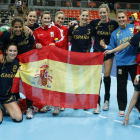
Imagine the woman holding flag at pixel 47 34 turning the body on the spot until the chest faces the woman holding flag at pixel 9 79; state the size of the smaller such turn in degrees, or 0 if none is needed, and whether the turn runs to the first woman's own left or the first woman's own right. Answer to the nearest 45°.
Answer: approximately 45° to the first woman's own right

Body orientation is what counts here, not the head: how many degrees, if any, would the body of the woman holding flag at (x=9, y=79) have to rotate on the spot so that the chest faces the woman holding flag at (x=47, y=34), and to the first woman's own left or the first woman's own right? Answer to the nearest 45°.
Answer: approximately 135° to the first woman's own left

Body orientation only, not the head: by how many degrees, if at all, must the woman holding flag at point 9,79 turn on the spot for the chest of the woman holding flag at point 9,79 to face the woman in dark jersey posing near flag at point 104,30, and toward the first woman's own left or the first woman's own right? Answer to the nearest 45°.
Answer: approximately 90° to the first woman's own left

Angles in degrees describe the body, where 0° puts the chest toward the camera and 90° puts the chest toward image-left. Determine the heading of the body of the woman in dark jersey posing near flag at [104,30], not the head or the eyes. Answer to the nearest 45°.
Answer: approximately 0°

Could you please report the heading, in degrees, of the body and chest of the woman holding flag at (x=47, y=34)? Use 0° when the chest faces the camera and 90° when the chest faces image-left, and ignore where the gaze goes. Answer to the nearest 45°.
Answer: approximately 0°

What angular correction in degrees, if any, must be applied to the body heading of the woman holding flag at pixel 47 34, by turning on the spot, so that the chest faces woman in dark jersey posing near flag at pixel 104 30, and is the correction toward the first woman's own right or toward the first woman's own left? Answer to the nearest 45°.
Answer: approximately 90° to the first woman's own left

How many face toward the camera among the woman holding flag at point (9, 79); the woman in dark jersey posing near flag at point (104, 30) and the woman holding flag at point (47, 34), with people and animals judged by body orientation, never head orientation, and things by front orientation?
3
